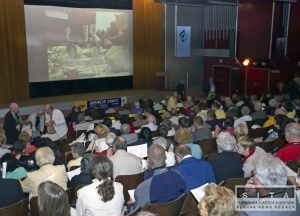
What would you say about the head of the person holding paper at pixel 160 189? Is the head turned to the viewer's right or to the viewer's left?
to the viewer's left

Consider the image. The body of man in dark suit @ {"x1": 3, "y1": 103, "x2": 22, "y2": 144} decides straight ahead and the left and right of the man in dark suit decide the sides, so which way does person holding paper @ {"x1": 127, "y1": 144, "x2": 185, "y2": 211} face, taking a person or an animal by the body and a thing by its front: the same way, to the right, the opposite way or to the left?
the opposite way

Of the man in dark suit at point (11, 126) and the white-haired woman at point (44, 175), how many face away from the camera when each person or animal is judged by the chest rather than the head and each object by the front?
1

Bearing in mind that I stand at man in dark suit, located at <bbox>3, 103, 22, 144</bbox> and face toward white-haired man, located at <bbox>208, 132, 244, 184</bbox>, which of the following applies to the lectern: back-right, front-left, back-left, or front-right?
back-left

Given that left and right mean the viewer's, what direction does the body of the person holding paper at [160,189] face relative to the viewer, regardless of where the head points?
facing away from the viewer and to the left of the viewer

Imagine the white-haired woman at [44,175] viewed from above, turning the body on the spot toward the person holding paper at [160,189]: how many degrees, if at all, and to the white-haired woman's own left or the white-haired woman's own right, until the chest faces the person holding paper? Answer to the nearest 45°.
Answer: approximately 135° to the white-haired woman's own right

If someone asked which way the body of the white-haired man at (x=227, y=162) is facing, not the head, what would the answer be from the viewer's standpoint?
away from the camera

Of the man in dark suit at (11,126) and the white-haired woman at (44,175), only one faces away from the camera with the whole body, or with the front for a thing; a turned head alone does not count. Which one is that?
the white-haired woman

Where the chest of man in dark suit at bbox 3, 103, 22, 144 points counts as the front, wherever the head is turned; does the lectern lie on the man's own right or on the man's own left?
on the man's own left

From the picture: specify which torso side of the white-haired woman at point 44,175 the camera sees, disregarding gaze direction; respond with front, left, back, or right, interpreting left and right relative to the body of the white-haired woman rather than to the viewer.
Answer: back

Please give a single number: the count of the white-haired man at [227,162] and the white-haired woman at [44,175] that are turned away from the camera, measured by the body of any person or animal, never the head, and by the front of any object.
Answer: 2

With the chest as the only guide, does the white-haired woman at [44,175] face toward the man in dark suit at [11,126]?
yes

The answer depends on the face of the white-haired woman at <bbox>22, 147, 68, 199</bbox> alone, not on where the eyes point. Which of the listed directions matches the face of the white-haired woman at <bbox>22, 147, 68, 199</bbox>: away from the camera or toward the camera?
away from the camera

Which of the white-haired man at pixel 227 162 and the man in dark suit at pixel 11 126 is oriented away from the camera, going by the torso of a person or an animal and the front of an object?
the white-haired man
